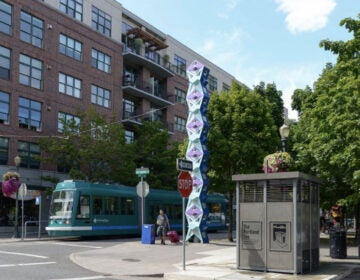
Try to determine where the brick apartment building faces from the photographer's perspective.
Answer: facing the viewer and to the right of the viewer

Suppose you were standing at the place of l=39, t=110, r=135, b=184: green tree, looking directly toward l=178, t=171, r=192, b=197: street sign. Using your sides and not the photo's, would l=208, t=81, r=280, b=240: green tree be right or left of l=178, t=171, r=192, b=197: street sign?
left

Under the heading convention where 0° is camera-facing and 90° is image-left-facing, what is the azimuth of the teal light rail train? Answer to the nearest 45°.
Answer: approximately 45°

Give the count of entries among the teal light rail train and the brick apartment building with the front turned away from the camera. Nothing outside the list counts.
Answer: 0

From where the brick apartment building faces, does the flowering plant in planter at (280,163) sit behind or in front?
in front

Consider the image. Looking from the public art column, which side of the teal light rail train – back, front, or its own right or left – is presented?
left

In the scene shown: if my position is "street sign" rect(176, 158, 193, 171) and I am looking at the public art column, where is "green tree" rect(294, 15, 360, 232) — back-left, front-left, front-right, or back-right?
front-right

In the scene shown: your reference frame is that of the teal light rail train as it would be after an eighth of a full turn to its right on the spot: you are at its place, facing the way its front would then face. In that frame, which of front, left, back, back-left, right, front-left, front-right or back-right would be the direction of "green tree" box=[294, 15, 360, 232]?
back-left

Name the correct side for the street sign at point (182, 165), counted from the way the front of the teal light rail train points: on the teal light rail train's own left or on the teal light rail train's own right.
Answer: on the teal light rail train's own left

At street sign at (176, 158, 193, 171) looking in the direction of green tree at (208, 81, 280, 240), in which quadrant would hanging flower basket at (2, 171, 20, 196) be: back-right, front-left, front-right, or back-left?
front-left

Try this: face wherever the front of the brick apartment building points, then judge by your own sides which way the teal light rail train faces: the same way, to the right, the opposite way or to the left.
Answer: to the right
